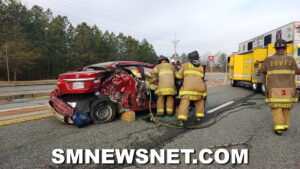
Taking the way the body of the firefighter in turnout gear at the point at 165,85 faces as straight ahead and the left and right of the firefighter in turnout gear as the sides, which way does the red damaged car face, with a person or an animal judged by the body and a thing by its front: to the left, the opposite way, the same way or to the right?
to the right

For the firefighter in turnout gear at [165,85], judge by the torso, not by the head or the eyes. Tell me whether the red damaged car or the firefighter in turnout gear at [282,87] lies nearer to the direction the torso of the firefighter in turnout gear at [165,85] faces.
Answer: the red damaged car

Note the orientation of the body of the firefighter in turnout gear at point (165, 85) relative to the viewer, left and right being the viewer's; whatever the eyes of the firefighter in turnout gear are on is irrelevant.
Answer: facing away from the viewer and to the left of the viewer

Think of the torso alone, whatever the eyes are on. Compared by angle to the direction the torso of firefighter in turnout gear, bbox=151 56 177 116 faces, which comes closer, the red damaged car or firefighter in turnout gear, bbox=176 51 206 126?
the red damaged car

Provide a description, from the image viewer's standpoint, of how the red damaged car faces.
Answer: facing away from the viewer and to the right of the viewer
